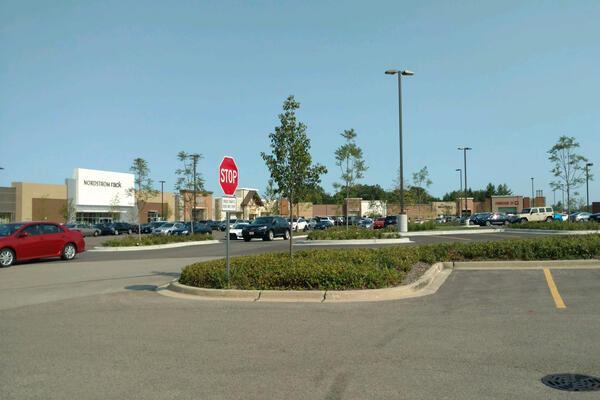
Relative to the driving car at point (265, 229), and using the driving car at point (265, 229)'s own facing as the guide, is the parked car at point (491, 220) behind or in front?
behind

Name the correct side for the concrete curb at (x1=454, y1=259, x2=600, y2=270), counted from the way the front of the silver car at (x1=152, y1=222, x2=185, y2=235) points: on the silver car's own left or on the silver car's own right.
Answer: on the silver car's own left

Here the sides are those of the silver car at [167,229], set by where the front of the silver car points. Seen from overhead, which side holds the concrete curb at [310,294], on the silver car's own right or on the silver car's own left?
on the silver car's own left

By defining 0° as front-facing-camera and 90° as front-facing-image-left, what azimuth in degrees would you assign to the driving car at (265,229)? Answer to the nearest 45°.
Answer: approximately 45°

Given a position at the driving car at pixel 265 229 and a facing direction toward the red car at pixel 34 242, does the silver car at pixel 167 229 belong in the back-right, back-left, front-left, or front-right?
back-right

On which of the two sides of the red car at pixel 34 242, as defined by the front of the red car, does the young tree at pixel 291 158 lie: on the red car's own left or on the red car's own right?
on the red car's own left
